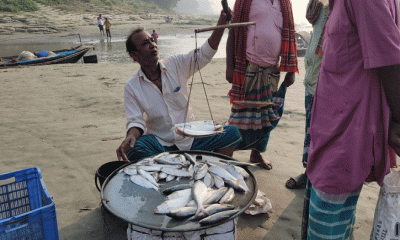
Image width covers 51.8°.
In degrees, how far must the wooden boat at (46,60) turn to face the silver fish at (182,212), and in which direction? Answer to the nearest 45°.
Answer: approximately 90° to its right

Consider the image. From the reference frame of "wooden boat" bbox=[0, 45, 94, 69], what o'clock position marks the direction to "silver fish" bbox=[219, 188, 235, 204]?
The silver fish is roughly at 3 o'clock from the wooden boat.

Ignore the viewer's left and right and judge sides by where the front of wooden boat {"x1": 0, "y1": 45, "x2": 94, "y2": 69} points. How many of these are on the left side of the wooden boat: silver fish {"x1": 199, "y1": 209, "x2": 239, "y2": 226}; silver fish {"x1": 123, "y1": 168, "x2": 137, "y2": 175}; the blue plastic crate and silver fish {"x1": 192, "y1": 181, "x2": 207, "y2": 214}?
0

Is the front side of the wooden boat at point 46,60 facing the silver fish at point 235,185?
no

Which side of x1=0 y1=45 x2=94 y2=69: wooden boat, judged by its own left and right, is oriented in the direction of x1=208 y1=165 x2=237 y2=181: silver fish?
right

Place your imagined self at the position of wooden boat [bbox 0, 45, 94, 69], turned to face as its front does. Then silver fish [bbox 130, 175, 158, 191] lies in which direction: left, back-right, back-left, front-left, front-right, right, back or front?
right

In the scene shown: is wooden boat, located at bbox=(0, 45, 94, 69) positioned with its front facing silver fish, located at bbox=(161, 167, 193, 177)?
no

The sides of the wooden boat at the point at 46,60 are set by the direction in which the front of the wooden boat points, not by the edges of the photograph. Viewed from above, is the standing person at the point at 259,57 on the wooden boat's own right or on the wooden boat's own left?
on the wooden boat's own right

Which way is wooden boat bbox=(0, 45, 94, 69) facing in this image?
to the viewer's right

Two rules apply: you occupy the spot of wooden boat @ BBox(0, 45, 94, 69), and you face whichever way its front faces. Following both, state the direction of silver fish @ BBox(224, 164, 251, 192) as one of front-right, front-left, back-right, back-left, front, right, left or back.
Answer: right

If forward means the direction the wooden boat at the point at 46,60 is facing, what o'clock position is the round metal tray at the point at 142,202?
The round metal tray is roughly at 3 o'clock from the wooden boat.

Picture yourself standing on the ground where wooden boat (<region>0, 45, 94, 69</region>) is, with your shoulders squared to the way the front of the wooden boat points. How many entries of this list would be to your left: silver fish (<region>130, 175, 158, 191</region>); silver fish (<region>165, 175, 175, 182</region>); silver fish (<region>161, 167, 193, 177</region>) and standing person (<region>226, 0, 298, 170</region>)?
0

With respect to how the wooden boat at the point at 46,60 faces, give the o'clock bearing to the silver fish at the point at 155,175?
The silver fish is roughly at 3 o'clock from the wooden boat.

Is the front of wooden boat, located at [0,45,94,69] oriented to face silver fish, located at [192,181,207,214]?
no

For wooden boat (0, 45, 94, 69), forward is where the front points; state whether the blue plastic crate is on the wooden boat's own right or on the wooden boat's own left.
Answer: on the wooden boat's own right

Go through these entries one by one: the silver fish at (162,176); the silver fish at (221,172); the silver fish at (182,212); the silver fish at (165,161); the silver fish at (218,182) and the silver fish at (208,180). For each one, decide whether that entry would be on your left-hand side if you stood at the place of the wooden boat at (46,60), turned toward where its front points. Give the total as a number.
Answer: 0

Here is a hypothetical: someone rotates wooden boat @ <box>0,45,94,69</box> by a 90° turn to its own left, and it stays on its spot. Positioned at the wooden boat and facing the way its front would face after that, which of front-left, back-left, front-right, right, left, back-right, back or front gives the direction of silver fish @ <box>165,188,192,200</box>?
back

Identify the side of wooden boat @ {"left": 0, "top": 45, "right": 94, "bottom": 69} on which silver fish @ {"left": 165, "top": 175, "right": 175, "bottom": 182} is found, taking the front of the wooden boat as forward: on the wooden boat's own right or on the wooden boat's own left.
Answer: on the wooden boat's own right

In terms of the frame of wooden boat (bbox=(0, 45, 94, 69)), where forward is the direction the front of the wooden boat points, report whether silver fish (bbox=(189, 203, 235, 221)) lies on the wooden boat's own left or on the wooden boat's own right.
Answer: on the wooden boat's own right
